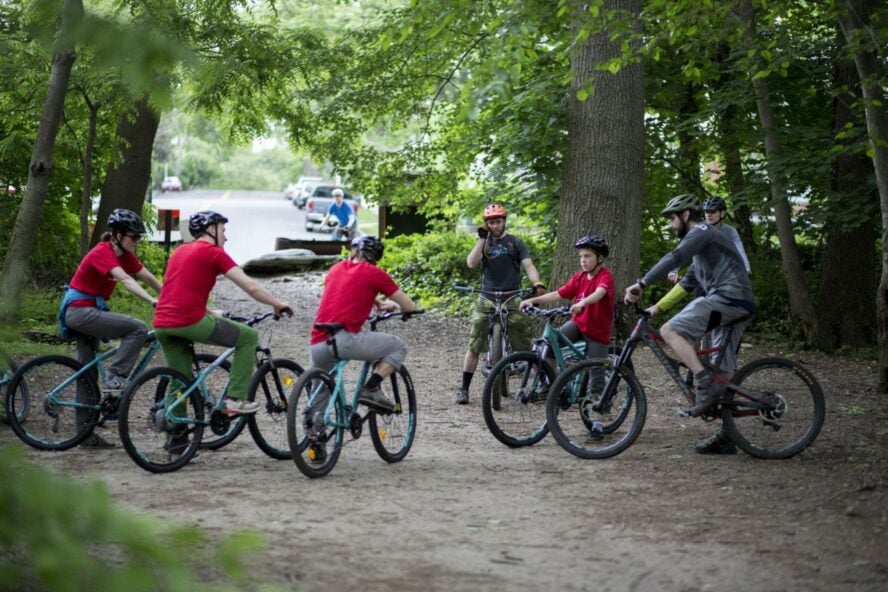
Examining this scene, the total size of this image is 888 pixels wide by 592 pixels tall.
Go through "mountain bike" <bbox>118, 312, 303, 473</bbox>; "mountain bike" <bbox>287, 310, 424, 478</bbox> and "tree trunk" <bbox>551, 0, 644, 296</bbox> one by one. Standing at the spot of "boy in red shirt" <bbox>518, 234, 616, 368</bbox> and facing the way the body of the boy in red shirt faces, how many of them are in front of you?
2

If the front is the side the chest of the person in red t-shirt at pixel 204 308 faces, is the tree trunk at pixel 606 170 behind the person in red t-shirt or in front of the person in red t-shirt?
in front

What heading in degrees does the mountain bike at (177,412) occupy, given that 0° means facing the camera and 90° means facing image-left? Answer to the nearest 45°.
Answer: approximately 225°

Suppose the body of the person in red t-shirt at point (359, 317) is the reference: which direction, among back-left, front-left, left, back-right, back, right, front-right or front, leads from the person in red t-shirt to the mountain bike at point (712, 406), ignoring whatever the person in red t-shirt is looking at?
front-right

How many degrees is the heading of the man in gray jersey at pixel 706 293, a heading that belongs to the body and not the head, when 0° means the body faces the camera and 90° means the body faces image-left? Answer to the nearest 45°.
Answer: approximately 90°

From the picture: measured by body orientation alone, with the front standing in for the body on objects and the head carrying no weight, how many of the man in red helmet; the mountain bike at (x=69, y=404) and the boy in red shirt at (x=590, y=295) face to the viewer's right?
1

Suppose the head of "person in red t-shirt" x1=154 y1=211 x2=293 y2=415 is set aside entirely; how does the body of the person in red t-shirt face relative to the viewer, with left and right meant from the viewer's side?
facing away from the viewer and to the right of the viewer

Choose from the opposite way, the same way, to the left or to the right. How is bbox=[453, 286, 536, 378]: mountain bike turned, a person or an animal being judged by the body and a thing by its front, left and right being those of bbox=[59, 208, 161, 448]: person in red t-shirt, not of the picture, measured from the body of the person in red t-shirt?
to the right

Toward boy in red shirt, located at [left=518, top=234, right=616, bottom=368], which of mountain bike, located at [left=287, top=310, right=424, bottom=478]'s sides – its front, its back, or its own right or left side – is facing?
front

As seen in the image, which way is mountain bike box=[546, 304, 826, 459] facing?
to the viewer's left

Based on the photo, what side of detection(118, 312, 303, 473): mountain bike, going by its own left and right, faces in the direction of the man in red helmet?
front

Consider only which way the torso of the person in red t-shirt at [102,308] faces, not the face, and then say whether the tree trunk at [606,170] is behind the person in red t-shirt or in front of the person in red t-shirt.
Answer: in front

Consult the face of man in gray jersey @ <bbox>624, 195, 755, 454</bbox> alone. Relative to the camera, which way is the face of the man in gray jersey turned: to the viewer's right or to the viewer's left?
to the viewer's left
